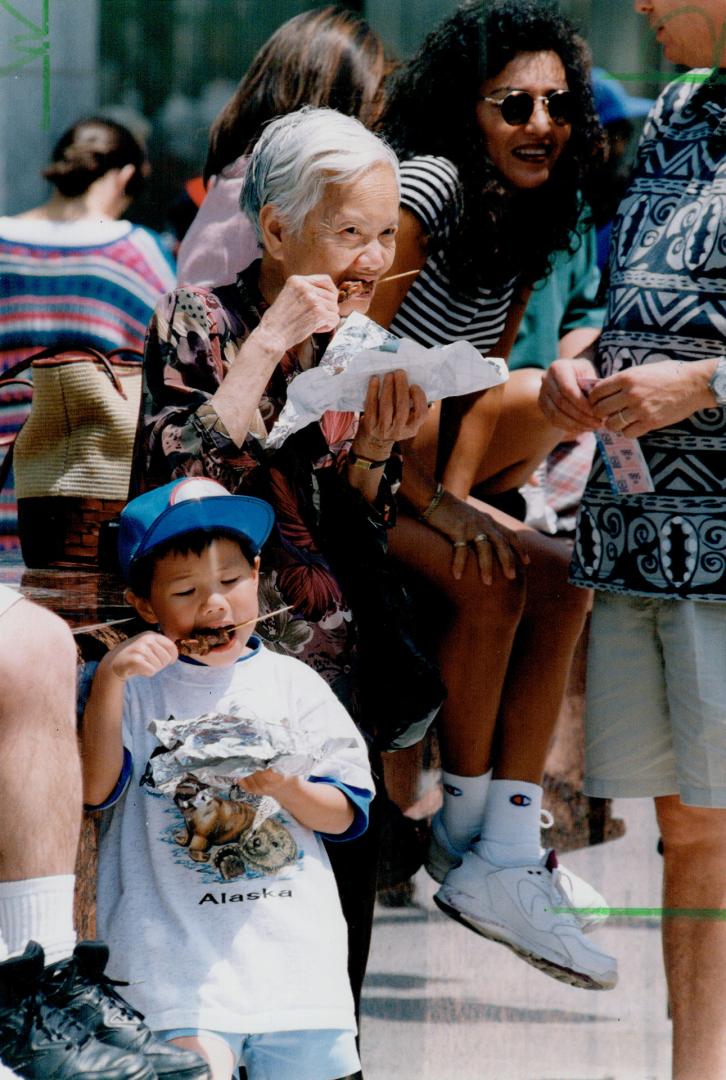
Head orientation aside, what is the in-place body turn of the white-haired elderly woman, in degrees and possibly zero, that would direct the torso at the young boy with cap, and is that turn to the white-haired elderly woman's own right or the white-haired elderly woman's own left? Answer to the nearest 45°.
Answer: approximately 45° to the white-haired elderly woman's own right

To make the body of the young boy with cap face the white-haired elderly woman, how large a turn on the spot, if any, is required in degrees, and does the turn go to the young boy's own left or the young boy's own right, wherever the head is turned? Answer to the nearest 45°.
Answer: approximately 180°

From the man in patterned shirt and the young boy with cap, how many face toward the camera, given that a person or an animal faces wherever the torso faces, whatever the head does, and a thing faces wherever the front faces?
1

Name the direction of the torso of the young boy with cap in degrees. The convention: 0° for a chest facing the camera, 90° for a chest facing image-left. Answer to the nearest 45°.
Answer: approximately 0°

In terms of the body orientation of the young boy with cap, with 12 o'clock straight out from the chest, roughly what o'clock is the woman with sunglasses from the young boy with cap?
The woman with sunglasses is roughly at 7 o'clock from the young boy with cap.

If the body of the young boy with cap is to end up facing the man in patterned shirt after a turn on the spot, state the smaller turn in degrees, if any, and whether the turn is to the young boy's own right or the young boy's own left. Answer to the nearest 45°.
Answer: approximately 135° to the young boy's own left

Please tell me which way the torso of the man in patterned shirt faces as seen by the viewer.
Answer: to the viewer's left
